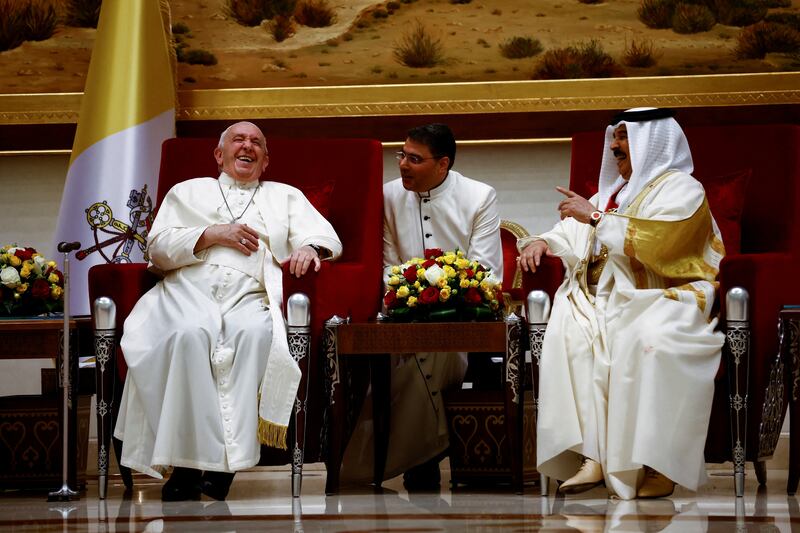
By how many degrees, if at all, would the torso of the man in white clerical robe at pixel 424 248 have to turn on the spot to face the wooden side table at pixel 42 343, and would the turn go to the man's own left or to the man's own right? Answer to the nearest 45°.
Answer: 0° — they already face it

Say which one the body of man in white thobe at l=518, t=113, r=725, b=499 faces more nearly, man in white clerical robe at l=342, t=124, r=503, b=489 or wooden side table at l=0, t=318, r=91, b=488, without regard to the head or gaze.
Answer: the wooden side table

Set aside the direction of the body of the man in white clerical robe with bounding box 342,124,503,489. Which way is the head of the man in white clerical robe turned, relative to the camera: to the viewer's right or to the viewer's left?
to the viewer's left

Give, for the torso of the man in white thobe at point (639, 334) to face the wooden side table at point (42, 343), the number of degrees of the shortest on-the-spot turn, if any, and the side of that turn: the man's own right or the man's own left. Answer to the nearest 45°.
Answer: approximately 45° to the man's own right

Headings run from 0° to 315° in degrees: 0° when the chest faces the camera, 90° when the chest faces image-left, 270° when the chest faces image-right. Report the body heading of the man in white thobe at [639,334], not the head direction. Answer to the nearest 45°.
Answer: approximately 45°

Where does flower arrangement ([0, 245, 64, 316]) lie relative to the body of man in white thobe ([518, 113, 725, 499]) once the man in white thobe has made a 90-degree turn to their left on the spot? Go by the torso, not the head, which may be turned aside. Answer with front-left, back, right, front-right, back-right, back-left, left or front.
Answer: back-right

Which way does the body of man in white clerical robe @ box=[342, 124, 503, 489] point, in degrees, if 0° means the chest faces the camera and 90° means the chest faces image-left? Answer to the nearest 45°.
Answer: approximately 45°

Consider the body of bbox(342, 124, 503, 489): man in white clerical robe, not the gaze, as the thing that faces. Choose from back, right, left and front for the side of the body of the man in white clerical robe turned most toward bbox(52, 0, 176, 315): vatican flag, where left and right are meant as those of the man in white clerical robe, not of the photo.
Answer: right

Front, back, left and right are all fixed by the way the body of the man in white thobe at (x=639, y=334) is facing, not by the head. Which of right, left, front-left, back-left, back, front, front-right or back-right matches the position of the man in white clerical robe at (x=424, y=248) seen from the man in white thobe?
right
